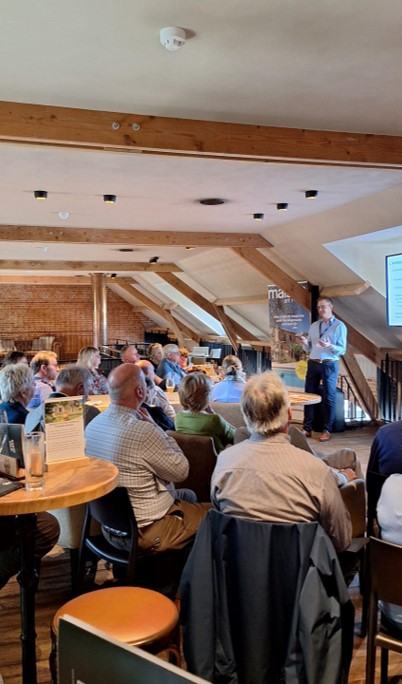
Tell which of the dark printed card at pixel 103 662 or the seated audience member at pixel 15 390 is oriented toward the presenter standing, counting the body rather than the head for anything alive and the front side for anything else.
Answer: the seated audience member

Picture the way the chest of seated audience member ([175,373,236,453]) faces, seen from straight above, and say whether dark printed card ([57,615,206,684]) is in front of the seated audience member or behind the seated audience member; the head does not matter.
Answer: behind

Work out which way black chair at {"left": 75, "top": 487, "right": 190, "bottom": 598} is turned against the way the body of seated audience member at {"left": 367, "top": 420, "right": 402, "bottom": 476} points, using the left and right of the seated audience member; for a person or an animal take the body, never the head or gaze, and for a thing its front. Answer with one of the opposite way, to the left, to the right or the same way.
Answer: the same way

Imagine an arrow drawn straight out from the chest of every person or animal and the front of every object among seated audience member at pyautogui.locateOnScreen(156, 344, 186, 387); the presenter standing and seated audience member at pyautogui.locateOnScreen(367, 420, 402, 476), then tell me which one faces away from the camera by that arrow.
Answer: seated audience member at pyautogui.locateOnScreen(367, 420, 402, 476)

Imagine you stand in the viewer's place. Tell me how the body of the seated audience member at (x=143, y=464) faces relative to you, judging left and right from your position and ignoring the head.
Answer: facing away from the viewer and to the right of the viewer

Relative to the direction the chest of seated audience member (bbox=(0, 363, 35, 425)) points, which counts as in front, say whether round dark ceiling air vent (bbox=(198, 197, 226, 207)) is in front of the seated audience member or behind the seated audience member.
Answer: in front

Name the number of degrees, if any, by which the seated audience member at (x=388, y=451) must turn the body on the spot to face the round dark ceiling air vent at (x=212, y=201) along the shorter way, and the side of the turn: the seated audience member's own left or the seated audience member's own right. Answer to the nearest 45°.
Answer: approximately 45° to the seated audience member's own left

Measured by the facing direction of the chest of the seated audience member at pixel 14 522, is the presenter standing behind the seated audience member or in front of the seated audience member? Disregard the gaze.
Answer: in front

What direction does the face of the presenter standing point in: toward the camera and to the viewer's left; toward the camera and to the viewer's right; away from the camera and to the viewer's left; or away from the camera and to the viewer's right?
toward the camera and to the viewer's left

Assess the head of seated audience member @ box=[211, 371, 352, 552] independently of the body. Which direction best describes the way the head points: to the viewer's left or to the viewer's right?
to the viewer's right

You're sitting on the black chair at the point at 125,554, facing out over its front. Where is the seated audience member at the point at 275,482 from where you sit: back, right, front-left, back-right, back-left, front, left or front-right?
right

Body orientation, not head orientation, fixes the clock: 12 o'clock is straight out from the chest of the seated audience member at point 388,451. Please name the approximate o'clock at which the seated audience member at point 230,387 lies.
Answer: the seated audience member at point 230,387 is roughly at 11 o'clock from the seated audience member at point 388,451.

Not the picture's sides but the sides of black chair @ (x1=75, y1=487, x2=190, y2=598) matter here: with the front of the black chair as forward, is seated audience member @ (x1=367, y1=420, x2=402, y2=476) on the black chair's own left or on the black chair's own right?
on the black chair's own right

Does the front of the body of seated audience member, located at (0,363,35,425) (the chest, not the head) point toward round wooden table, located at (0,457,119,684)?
no

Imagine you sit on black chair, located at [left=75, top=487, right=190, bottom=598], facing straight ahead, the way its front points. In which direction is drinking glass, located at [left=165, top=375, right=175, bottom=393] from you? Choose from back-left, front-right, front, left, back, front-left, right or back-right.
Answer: front-left
